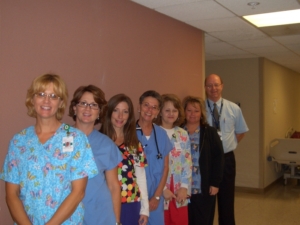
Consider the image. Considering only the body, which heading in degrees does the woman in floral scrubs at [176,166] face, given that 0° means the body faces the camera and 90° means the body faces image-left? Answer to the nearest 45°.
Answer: approximately 45°

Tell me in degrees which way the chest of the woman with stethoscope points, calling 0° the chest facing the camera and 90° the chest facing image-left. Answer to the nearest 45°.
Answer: approximately 45°

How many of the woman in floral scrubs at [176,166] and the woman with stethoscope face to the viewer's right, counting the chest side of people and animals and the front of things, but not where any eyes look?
0

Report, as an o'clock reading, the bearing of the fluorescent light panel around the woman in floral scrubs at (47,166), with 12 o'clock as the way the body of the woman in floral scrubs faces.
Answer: The fluorescent light panel is roughly at 8 o'clock from the woman in floral scrubs.

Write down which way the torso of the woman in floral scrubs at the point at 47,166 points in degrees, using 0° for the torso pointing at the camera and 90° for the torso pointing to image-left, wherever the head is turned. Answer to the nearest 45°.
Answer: approximately 0°
